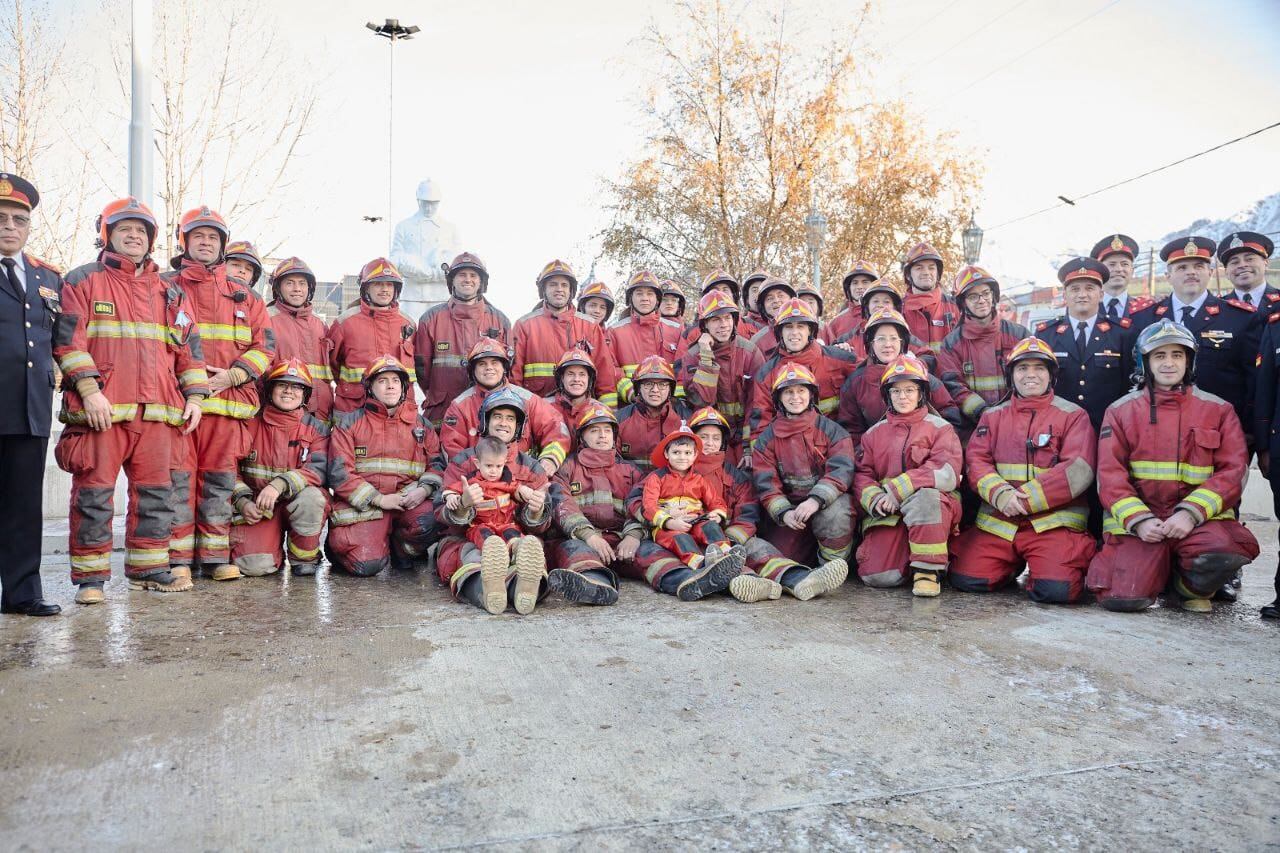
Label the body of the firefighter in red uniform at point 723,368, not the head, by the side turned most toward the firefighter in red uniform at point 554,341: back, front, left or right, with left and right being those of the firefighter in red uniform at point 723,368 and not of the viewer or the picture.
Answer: right

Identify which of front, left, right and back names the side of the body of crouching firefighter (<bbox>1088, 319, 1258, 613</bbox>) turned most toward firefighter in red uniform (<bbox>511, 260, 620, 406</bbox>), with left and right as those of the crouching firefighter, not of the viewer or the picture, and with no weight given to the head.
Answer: right

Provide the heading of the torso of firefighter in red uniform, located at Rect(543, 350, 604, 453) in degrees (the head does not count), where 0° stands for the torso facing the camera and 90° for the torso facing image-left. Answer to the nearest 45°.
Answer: approximately 0°

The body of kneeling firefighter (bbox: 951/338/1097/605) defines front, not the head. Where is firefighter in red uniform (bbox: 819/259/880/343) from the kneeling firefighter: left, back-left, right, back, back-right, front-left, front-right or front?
back-right

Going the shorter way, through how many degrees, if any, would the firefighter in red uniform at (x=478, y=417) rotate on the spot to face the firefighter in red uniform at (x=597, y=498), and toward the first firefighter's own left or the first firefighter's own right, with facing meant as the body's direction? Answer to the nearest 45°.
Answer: approximately 90° to the first firefighter's own left

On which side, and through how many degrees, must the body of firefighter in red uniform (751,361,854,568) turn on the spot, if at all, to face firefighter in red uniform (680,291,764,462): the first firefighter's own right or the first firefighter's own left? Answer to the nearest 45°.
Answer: approximately 135° to the first firefighter's own right

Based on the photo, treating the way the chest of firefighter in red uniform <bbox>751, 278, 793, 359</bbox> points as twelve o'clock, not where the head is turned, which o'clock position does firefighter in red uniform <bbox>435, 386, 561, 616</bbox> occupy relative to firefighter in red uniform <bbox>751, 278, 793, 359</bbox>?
firefighter in red uniform <bbox>435, 386, 561, 616</bbox> is roughly at 1 o'clock from firefighter in red uniform <bbox>751, 278, 793, 359</bbox>.

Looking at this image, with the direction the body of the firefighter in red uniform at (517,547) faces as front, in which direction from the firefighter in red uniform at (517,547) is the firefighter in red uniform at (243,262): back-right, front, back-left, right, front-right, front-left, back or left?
back-right

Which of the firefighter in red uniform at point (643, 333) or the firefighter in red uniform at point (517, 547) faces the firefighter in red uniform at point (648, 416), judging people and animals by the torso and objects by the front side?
the firefighter in red uniform at point (643, 333)

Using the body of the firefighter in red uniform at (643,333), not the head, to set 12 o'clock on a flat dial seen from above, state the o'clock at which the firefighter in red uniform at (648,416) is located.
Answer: the firefighter in red uniform at (648,416) is roughly at 12 o'clock from the firefighter in red uniform at (643,333).

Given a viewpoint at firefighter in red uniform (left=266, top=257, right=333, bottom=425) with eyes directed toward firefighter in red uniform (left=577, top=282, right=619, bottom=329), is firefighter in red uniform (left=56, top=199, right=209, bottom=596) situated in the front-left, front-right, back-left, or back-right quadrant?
back-right

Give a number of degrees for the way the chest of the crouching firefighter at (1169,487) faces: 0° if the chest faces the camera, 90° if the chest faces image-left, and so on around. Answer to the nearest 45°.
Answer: approximately 0°

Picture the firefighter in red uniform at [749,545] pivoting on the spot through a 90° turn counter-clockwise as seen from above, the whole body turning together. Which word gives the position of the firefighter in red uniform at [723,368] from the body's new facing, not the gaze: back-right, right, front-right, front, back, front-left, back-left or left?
left
